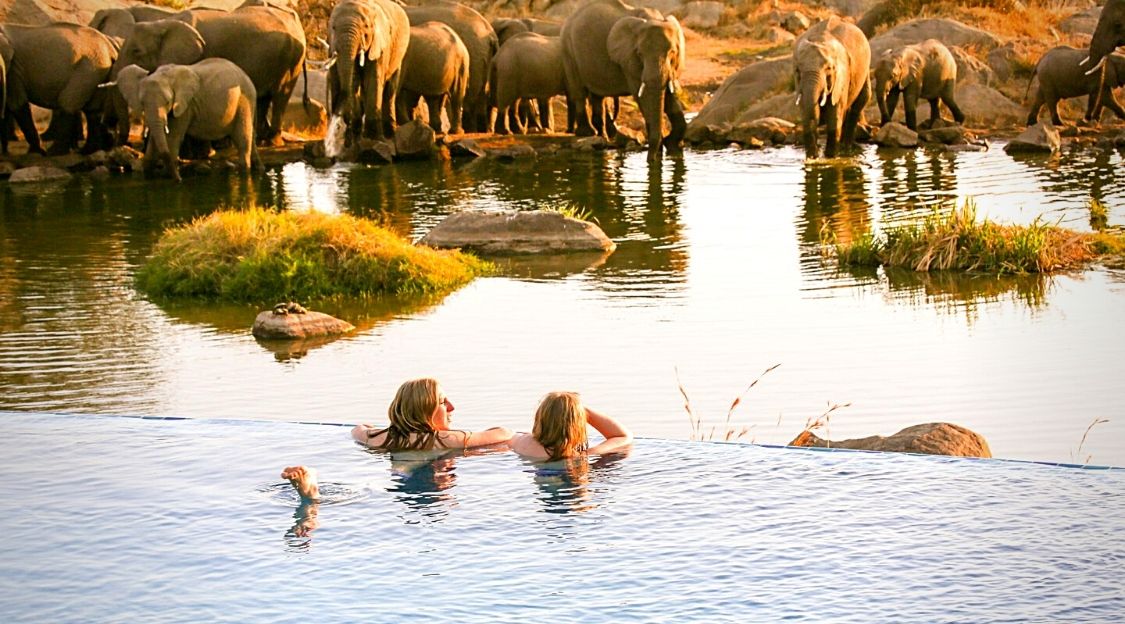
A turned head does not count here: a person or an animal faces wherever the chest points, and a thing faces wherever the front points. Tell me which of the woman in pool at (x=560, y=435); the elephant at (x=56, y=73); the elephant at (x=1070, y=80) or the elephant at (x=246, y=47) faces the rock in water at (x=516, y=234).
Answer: the woman in pool

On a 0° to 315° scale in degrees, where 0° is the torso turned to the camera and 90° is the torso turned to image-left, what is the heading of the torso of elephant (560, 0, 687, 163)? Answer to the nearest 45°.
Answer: approximately 315°

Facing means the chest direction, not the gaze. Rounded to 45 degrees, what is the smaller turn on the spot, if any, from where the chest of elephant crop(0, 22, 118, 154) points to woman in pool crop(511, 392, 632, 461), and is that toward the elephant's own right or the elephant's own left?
approximately 90° to the elephant's own left

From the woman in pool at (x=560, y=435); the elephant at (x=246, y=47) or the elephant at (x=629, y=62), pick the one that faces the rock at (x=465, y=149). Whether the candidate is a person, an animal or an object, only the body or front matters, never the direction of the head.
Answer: the woman in pool

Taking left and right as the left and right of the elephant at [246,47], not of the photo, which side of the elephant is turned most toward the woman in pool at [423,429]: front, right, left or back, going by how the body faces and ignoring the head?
left

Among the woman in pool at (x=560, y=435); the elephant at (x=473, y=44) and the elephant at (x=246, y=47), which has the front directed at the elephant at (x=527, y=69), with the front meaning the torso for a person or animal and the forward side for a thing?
the woman in pool

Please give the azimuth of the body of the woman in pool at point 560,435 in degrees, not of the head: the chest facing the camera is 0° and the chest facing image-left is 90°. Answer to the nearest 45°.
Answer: approximately 180°

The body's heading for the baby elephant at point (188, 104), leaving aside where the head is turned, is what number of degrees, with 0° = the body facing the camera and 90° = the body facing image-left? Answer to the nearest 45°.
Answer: approximately 45°

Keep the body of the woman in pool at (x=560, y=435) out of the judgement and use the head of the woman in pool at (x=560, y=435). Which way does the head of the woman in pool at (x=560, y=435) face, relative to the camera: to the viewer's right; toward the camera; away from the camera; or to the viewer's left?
away from the camera

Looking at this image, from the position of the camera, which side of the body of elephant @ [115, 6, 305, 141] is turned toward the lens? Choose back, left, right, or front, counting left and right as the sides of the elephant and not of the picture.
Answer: left
